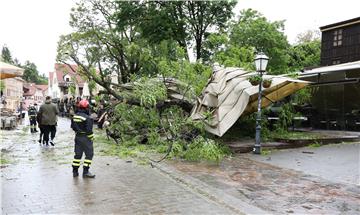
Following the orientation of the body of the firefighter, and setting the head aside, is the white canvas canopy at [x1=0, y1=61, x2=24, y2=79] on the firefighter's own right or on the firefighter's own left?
on the firefighter's own left

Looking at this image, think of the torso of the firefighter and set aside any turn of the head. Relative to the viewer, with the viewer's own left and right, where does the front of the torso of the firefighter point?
facing away from the viewer and to the right of the viewer

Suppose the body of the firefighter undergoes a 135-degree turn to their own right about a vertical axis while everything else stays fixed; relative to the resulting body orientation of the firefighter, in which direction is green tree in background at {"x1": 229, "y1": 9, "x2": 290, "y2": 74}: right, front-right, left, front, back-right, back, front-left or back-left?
back-left

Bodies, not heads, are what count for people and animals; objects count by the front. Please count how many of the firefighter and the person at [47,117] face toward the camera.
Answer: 0

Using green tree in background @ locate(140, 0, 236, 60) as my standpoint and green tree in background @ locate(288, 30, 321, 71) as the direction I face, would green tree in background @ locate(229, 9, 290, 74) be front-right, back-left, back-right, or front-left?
front-right

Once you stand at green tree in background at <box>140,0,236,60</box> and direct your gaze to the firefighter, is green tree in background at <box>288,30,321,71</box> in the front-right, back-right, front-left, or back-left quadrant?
back-left

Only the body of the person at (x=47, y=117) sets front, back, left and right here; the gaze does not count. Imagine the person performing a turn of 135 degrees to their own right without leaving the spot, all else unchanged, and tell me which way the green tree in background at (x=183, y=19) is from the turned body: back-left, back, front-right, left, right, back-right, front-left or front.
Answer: left

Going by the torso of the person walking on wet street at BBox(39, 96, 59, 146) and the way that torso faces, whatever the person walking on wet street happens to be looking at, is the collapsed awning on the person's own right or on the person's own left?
on the person's own right

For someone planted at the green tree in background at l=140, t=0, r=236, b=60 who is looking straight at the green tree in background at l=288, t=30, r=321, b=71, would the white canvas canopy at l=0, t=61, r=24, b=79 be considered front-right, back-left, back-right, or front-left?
back-right

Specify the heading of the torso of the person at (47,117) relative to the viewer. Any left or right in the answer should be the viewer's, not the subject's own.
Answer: facing away from the viewer
